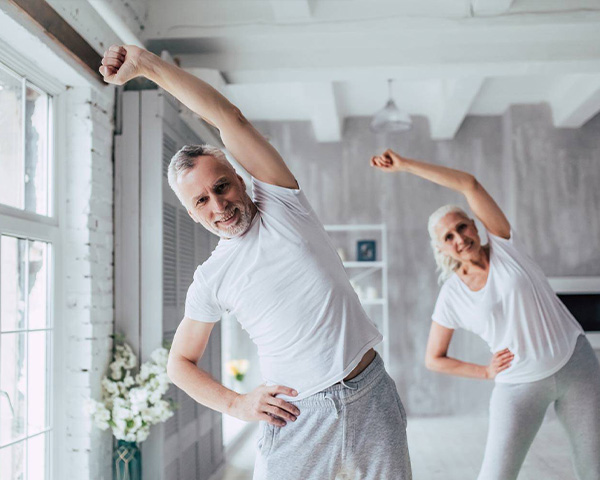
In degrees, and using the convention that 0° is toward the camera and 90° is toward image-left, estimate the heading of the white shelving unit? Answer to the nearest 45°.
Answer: approximately 0°

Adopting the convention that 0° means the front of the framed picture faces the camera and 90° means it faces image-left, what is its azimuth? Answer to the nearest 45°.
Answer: approximately 0°

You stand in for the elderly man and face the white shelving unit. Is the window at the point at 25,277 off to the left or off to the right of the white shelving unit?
left

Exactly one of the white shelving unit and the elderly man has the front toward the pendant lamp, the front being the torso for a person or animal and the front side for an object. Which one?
the white shelving unit

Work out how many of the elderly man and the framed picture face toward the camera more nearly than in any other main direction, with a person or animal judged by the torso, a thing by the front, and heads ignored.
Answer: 2
